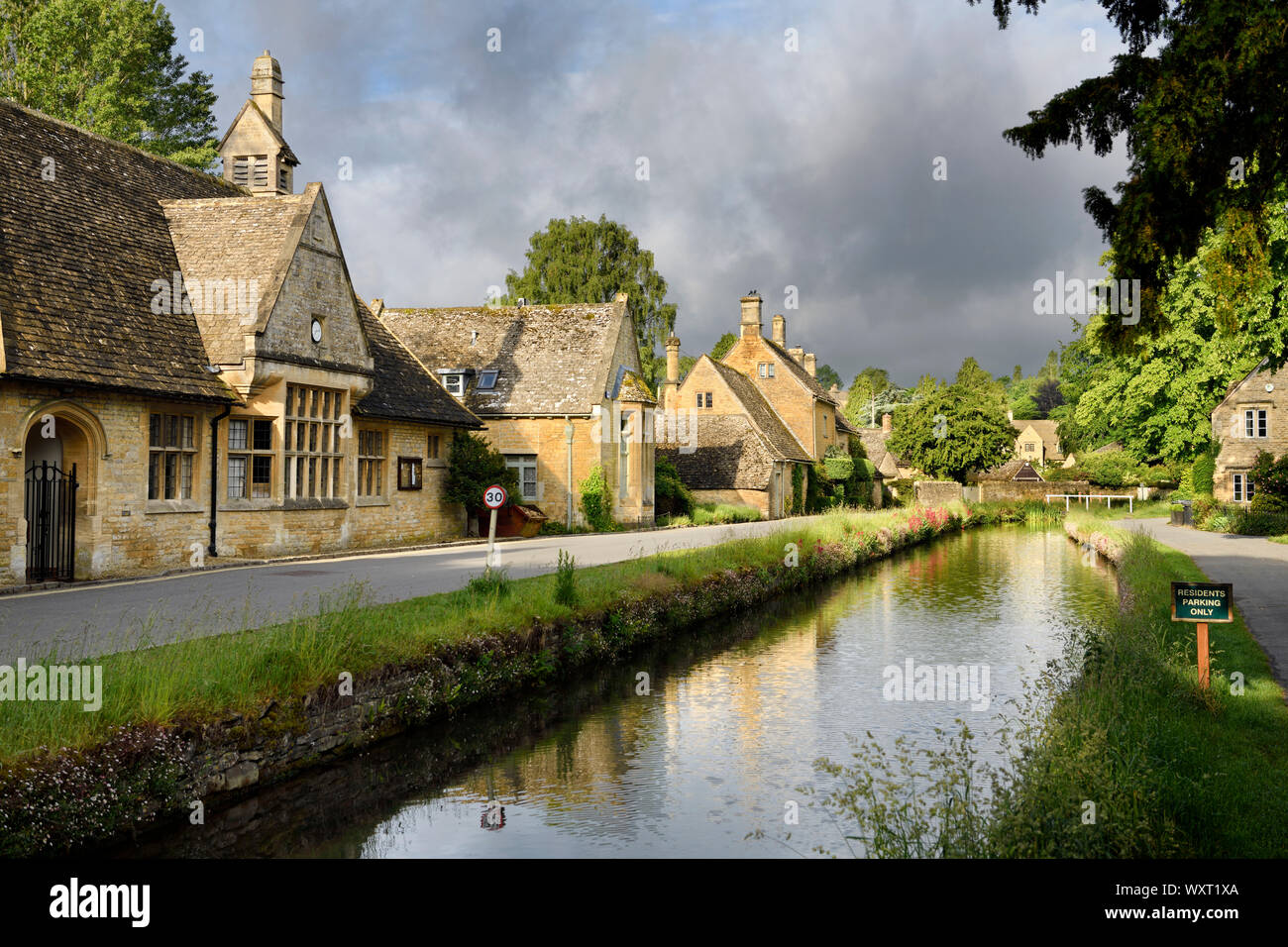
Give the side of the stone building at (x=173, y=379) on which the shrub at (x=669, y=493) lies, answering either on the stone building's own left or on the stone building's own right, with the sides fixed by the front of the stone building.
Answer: on the stone building's own left

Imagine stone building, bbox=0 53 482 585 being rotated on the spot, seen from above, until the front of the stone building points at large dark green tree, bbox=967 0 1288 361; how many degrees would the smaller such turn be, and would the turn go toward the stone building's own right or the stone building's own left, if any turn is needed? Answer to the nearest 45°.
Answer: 0° — it already faces it

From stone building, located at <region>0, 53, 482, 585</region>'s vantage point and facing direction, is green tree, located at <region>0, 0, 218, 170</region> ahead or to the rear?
to the rear

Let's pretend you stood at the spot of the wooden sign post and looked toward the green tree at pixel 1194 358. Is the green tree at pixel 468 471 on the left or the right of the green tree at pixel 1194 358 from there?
left

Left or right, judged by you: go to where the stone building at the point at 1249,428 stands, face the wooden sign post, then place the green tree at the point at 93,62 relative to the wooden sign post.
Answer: right

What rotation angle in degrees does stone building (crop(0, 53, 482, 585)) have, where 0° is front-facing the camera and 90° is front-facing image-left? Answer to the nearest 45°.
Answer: approximately 315°

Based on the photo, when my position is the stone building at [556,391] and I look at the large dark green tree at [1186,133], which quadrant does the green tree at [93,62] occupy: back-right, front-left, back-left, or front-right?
back-right

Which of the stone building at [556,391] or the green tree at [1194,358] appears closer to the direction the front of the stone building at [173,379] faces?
the green tree

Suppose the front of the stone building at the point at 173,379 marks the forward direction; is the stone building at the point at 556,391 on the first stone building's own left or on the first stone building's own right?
on the first stone building's own left

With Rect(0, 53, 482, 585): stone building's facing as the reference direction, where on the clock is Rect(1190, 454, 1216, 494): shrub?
The shrub is roughly at 10 o'clock from the stone building.
